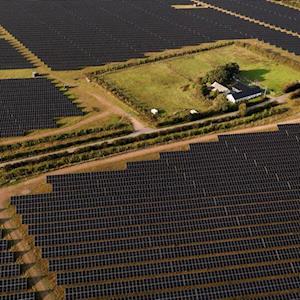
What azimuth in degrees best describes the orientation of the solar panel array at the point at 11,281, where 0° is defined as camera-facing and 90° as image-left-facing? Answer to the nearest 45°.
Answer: approximately 0°
